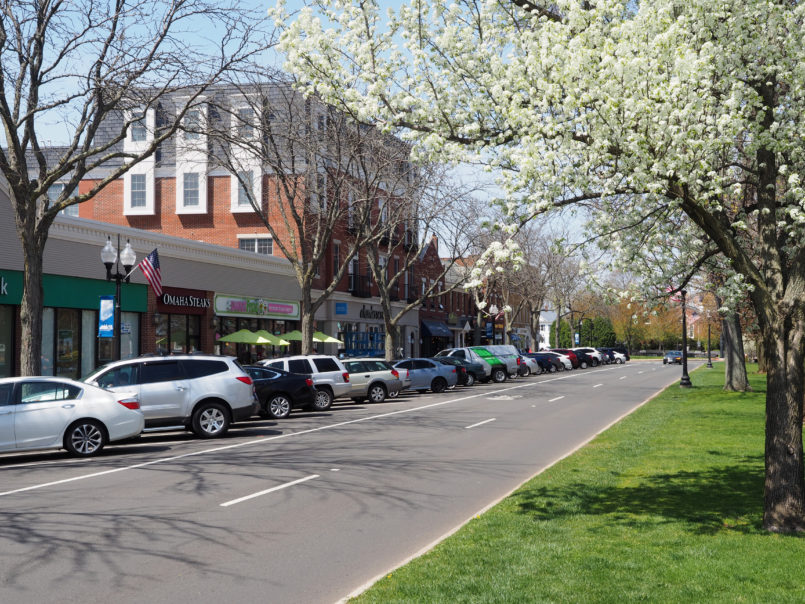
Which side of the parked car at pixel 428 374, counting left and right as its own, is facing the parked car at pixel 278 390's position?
left

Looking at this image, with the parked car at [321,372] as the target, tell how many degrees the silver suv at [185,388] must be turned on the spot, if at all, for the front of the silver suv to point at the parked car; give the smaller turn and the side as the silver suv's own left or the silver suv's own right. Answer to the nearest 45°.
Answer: approximately 135° to the silver suv's own right

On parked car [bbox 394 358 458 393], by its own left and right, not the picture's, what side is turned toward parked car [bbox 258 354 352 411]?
left

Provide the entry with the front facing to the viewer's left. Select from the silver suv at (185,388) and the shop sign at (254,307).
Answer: the silver suv

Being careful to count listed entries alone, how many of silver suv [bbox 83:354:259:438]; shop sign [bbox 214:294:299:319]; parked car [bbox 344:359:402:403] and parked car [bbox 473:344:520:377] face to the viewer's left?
3

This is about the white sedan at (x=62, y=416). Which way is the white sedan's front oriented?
to the viewer's left

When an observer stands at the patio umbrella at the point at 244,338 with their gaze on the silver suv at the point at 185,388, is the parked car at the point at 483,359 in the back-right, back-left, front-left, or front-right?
back-left

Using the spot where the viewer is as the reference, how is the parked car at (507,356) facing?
facing to the left of the viewer

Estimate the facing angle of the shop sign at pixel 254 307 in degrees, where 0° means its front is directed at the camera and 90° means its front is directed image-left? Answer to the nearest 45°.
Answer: approximately 315°

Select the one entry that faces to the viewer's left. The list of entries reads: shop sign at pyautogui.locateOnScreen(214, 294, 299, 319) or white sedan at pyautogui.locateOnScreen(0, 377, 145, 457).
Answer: the white sedan

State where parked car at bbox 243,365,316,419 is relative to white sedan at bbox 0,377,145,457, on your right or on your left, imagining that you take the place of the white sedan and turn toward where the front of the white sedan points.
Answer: on your right

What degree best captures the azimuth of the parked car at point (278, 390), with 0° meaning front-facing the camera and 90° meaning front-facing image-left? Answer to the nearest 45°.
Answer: approximately 90°

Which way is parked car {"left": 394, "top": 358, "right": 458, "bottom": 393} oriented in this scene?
to the viewer's left

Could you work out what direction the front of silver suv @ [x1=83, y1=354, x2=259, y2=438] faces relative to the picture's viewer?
facing to the left of the viewer
